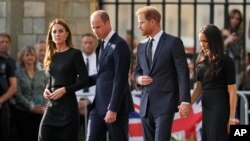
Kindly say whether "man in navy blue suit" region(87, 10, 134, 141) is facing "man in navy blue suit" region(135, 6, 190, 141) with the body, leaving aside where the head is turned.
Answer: no

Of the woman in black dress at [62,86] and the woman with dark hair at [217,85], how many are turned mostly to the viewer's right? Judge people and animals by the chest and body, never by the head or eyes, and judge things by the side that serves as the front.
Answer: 0

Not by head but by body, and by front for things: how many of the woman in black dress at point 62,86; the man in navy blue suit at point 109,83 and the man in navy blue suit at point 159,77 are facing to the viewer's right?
0

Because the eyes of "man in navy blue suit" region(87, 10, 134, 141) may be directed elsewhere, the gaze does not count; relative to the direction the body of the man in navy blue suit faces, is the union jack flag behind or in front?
behind

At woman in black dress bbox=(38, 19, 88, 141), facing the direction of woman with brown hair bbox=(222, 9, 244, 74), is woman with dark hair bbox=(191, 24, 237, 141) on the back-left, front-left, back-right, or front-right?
front-right

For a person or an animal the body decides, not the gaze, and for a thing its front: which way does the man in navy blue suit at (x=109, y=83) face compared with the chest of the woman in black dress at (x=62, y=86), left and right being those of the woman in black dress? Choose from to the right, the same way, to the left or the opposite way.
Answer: the same way

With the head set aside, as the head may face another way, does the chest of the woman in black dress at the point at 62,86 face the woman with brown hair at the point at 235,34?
no

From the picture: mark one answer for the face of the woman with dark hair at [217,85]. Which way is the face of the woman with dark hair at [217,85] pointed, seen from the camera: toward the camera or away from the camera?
toward the camera

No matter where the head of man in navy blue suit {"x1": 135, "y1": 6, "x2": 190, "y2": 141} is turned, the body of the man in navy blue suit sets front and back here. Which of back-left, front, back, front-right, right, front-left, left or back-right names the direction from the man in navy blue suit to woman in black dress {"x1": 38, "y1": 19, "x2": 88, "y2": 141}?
front-right

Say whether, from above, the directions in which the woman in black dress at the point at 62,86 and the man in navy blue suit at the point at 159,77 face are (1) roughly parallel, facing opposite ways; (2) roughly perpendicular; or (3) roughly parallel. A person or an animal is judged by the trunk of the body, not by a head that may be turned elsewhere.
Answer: roughly parallel

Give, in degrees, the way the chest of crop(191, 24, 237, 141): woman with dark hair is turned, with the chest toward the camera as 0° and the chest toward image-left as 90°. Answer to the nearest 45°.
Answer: approximately 45°

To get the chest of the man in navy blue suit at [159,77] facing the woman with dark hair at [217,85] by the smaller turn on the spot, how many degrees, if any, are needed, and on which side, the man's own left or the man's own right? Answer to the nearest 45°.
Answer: approximately 135° to the man's own left

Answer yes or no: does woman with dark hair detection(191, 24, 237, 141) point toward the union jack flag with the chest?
no

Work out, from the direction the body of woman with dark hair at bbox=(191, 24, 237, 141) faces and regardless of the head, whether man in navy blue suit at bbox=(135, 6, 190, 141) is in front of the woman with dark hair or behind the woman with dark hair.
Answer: in front

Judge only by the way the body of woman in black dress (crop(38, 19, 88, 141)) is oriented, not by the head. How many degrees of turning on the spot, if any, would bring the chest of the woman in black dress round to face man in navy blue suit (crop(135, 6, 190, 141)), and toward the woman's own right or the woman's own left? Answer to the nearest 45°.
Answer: approximately 135° to the woman's own left

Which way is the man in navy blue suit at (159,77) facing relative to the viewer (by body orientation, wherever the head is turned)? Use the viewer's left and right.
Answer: facing the viewer and to the left of the viewer

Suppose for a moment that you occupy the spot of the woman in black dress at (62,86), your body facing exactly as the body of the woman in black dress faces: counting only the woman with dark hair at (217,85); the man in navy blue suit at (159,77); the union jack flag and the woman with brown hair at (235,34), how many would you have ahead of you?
0

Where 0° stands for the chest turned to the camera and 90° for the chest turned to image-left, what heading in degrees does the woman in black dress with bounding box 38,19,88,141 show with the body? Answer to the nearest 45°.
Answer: approximately 45°

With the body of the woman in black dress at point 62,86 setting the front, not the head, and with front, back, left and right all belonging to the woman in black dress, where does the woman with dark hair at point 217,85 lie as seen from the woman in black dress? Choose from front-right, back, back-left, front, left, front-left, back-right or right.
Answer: back-left

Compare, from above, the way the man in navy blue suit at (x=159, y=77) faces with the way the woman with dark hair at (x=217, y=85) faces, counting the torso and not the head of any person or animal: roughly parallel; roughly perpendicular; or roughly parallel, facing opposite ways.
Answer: roughly parallel

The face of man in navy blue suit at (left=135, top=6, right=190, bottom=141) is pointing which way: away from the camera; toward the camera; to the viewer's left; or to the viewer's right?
to the viewer's left

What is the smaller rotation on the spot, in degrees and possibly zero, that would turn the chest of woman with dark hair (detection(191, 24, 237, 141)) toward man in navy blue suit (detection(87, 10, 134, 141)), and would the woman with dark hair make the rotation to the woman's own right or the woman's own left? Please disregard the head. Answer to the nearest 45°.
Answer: approximately 45° to the woman's own right
